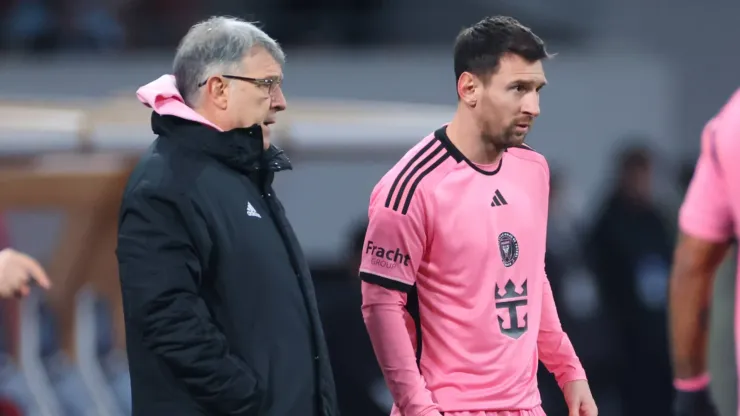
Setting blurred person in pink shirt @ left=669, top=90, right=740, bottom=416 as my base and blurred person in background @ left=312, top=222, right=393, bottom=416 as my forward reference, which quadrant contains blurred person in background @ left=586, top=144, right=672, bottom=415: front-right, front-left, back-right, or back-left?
front-right

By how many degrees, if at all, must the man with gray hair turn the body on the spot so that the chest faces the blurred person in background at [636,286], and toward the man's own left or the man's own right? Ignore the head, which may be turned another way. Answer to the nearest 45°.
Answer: approximately 45° to the man's own left

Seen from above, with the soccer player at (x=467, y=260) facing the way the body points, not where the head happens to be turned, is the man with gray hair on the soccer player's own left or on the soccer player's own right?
on the soccer player's own right

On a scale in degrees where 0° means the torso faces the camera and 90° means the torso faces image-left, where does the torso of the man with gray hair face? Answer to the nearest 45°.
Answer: approximately 270°

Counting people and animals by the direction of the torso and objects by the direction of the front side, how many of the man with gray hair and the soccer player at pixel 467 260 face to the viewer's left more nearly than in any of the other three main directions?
0

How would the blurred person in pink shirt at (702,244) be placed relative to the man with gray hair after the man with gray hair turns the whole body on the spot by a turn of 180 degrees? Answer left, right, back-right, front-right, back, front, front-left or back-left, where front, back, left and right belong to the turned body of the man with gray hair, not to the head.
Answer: back

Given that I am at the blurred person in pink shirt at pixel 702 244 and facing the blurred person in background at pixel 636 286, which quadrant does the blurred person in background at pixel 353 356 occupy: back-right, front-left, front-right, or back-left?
front-left

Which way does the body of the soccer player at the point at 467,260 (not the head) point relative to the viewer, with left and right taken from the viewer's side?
facing the viewer and to the right of the viewer

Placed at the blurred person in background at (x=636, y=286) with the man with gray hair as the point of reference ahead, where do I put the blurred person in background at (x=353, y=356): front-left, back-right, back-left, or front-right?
front-right

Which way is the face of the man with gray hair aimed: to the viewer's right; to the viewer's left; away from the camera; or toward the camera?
to the viewer's right
